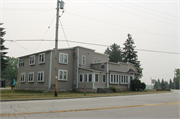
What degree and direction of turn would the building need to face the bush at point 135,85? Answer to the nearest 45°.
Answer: approximately 45° to its left

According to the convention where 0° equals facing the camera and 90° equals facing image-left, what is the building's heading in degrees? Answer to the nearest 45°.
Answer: approximately 315°
